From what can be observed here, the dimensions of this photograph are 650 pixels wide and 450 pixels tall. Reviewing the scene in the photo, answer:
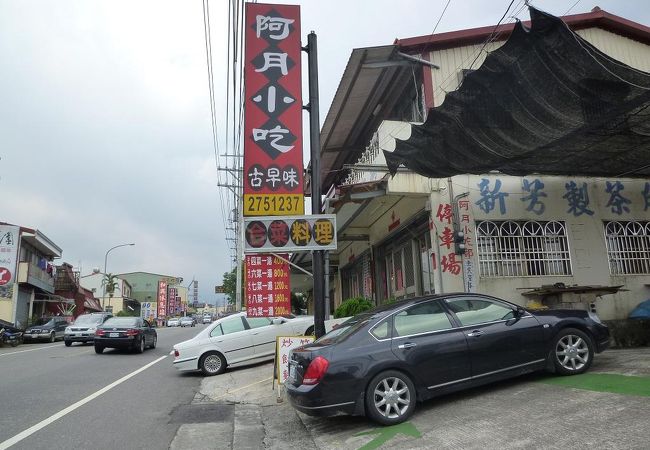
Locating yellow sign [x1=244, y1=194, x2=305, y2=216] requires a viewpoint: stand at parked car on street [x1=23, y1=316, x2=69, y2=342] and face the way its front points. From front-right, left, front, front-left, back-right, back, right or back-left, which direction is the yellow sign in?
front-left

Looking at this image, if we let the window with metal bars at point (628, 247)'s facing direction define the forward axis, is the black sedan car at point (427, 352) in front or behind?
in front

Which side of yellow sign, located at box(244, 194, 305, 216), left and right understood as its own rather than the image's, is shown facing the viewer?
front

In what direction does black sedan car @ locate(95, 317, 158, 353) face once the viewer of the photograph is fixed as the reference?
facing away from the viewer and to the right of the viewer

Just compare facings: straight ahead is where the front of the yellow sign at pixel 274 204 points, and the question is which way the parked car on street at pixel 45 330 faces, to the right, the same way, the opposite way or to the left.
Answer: the same way

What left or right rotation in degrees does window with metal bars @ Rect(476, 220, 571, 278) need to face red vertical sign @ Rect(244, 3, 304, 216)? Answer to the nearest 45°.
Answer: approximately 45° to its right

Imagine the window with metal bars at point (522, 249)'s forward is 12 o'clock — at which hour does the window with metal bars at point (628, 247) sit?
the window with metal bars at point (628, 247) is roughly at 8 o'clock from the window with metal bars at point (522, 249).

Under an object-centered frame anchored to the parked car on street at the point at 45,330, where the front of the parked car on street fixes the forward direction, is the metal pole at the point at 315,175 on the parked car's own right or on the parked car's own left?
on the parked car's own left
